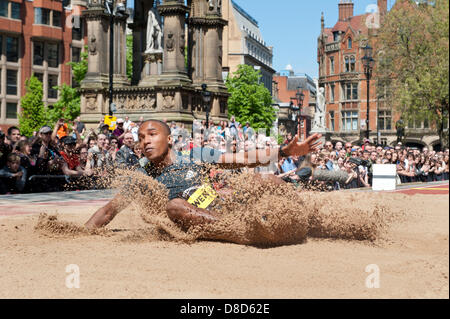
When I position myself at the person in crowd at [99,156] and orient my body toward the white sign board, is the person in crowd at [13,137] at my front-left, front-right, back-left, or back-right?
back-left

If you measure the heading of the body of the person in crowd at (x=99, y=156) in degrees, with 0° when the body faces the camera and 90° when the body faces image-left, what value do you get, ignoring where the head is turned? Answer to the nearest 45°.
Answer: approximately 315°

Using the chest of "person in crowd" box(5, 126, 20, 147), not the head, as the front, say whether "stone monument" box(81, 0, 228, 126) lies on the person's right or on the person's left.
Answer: on the person's left

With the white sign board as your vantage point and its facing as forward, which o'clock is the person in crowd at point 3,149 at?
The person in crowd is roughly at 2 o'clock from the white sign board.

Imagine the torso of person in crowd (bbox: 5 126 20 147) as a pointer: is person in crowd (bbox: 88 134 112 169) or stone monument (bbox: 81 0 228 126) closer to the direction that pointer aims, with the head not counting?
the person in crowd

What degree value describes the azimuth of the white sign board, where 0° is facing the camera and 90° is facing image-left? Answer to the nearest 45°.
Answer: approximately 0°

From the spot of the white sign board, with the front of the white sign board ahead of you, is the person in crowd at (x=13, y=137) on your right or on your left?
on your right

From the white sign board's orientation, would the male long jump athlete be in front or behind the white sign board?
in front

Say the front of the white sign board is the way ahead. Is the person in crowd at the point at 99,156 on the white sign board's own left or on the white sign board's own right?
on the white sign board's own right

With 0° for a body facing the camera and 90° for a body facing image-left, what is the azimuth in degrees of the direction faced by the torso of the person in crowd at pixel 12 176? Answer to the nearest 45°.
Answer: approximately 315°
